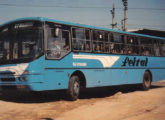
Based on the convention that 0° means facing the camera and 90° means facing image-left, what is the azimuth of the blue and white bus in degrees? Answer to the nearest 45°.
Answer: approximately 45°
